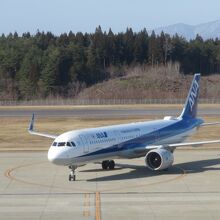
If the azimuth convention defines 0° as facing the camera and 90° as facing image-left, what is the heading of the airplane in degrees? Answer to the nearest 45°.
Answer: approximately 45°
